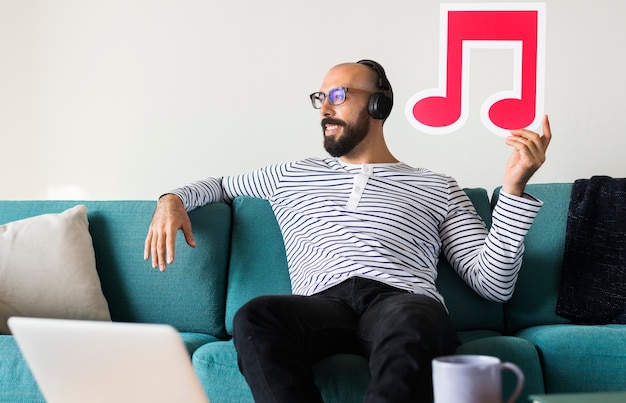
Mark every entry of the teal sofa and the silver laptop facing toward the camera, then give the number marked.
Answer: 1

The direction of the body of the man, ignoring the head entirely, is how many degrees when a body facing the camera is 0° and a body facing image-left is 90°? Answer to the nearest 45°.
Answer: approximately 0°

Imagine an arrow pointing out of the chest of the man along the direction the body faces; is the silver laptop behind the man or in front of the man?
in front

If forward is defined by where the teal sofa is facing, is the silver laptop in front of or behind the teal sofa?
in front

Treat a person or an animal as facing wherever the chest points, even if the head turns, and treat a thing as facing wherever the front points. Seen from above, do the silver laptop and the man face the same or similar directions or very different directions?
very different directions

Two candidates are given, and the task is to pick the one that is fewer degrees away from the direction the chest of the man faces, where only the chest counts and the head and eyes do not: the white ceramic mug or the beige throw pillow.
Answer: the white ceramic mug

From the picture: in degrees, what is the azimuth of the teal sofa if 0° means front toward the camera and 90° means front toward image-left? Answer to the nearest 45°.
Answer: approximately 0°

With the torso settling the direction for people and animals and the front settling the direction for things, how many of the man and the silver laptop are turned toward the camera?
1

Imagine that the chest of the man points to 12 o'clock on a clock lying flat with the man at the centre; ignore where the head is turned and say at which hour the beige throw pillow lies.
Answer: The beige throw pillow is roughly at 3 o'clock from the man.

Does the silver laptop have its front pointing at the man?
yes

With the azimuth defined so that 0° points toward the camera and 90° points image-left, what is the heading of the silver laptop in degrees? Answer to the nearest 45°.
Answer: approximately 225°
